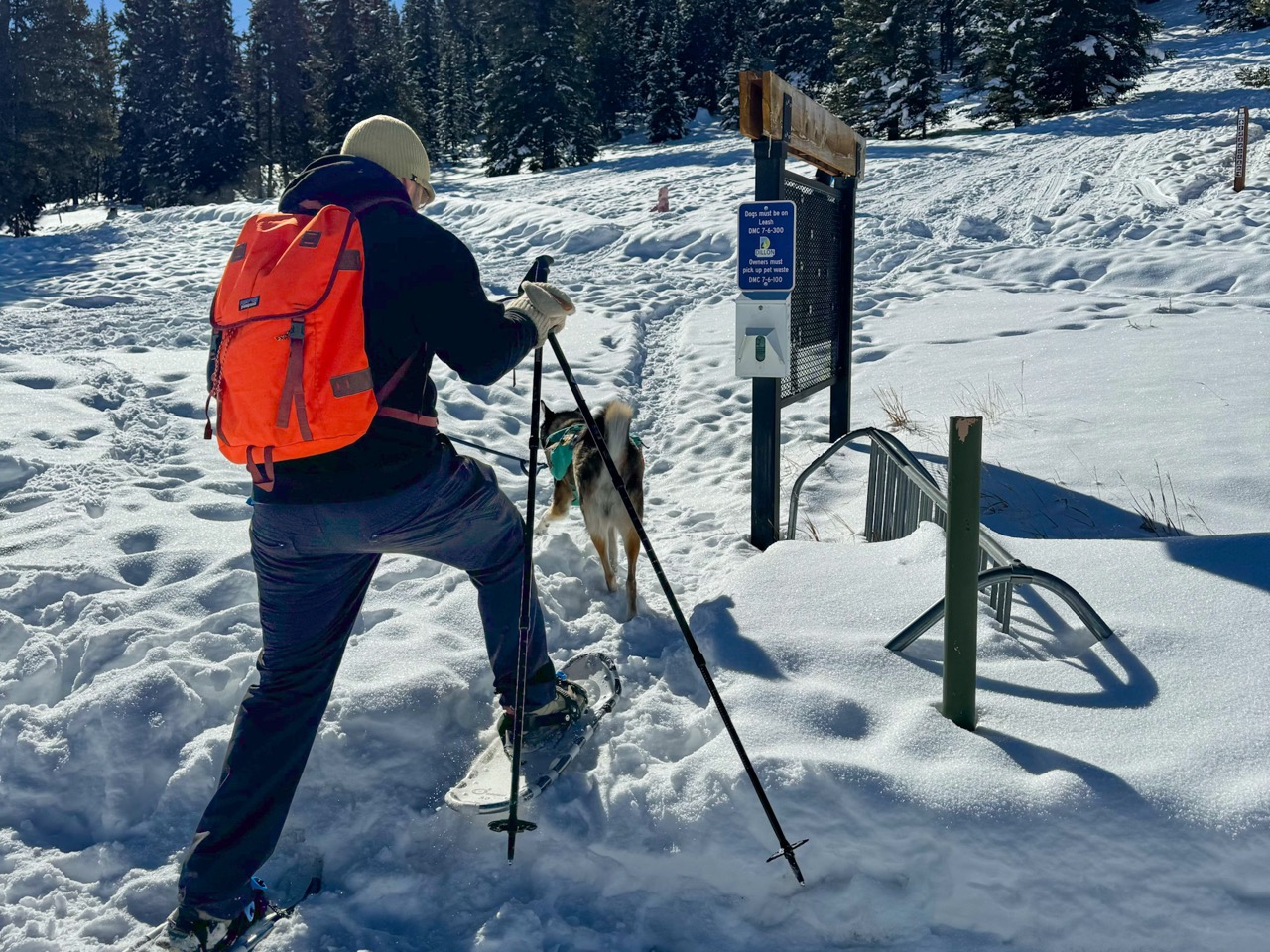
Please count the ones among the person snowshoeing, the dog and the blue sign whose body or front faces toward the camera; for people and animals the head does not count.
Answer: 1

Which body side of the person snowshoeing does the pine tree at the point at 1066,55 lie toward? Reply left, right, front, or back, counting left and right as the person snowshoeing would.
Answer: front

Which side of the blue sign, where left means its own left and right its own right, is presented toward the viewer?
front

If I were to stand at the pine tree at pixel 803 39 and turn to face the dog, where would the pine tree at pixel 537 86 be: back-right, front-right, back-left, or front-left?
front-right

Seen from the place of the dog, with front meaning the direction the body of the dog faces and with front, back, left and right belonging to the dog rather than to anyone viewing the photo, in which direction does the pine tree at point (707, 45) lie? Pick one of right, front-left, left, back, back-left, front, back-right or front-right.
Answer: front-right

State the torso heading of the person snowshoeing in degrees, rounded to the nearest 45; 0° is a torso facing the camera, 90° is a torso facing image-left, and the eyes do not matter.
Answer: approximately 225°

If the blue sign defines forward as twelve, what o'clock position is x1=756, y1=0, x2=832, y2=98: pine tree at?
The pine tree is roughly at 6 o'clock from the blue sign.

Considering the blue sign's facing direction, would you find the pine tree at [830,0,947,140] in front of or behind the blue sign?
behind

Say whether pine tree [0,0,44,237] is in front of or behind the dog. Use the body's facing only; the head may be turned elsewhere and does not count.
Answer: in front

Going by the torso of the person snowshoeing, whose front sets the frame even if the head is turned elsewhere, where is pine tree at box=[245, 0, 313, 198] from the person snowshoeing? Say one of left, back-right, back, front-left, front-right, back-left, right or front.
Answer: front-left

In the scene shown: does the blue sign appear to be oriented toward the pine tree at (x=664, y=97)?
no

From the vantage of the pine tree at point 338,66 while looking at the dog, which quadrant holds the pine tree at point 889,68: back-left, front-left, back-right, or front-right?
front-left

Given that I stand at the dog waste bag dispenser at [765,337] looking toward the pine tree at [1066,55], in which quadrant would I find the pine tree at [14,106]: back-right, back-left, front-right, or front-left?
front-left

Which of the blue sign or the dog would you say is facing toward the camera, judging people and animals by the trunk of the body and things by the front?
the blue sign

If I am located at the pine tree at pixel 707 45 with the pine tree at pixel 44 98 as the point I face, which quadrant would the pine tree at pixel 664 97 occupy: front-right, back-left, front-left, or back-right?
front-left

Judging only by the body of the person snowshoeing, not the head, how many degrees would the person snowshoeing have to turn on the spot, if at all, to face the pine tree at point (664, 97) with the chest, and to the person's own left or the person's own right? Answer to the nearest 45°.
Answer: approximately 45° to the person's own left

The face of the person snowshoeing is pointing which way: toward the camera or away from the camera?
away from the camera

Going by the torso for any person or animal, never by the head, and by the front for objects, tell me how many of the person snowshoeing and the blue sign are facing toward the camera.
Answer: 1

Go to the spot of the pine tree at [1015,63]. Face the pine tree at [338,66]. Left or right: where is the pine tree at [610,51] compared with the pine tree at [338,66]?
right
